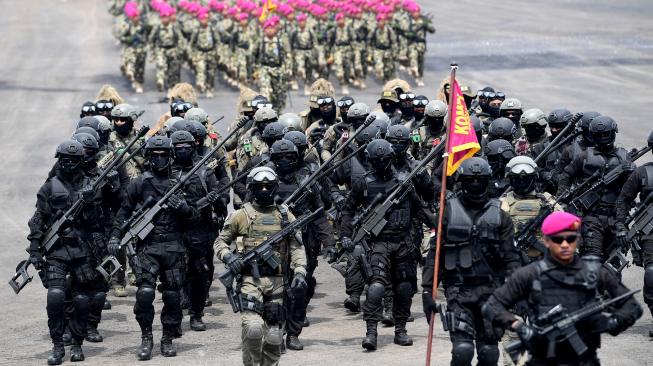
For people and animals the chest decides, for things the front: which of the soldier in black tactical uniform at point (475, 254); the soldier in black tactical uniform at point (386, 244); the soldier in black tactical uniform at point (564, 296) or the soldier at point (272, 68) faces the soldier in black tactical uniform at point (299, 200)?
the soldier

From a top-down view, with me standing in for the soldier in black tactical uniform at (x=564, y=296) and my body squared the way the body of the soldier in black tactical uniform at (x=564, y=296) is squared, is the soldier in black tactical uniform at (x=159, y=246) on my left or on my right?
on my right

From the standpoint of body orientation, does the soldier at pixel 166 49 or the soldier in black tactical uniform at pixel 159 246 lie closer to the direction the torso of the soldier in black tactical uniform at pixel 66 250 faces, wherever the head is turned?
the soldier in black tactical uniform

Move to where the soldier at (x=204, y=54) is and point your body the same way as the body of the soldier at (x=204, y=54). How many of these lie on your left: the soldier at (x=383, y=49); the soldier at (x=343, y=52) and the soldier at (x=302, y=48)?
3

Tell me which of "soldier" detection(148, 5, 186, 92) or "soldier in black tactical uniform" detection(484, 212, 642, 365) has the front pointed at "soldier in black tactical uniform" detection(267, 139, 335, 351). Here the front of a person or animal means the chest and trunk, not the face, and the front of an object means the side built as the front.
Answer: the soldier

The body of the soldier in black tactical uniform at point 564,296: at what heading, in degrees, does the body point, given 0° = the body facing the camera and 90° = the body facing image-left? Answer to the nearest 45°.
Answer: approximately 0°

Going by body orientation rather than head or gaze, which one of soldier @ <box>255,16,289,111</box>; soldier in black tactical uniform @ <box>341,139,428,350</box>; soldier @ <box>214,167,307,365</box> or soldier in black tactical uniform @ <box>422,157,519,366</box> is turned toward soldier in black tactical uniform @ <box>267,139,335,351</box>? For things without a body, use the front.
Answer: soldier @ <box>255,16,289,111</box>

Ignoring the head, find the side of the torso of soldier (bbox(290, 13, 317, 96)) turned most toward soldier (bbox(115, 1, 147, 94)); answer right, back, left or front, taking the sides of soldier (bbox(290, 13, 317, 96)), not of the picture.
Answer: right

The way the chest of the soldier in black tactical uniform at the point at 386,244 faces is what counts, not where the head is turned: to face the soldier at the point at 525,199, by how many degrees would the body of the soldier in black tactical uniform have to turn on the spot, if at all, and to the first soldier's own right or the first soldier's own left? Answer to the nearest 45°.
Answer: approximately 90° to the first soldier's own left
